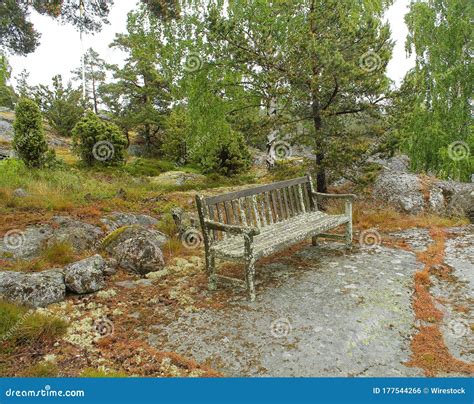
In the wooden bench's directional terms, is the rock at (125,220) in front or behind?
behind

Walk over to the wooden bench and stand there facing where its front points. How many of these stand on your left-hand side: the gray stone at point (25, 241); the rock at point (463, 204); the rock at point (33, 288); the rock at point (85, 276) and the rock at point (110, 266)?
1

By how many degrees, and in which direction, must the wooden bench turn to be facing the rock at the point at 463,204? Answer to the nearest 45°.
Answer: approximately 90° to its left

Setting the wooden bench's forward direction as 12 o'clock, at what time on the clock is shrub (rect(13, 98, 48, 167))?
The shrub is roughly at 6 o'clock from the wooden bench.

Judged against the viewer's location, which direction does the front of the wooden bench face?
facing the viewer and to the right of the viewer

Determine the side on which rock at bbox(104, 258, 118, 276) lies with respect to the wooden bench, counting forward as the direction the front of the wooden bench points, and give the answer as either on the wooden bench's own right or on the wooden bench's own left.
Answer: on the wooden bench's own right

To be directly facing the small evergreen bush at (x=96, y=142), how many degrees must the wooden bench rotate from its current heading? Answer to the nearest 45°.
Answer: approximately 180°

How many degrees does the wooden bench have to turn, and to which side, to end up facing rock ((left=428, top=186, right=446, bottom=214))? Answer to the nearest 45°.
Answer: approximately 90° to its left

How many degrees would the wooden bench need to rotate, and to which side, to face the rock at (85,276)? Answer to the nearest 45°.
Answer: approximately 135° to its right

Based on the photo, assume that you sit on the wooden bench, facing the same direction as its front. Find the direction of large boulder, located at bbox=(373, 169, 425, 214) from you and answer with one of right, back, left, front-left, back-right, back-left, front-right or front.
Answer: left

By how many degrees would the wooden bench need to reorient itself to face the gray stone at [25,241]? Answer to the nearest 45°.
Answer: approximately 135° to its right

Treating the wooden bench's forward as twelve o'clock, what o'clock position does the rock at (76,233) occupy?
The rock is roughly at 5 o'clock from the wooden bench.

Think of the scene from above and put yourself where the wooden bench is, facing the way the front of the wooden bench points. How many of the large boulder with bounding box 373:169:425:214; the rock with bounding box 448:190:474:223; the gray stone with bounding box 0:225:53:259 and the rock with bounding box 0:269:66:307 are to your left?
2
